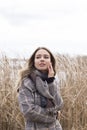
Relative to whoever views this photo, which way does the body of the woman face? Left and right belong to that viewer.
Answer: facing the viewer and to the right of the viewer

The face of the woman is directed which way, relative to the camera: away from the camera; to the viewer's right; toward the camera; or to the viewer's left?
toward the camera
